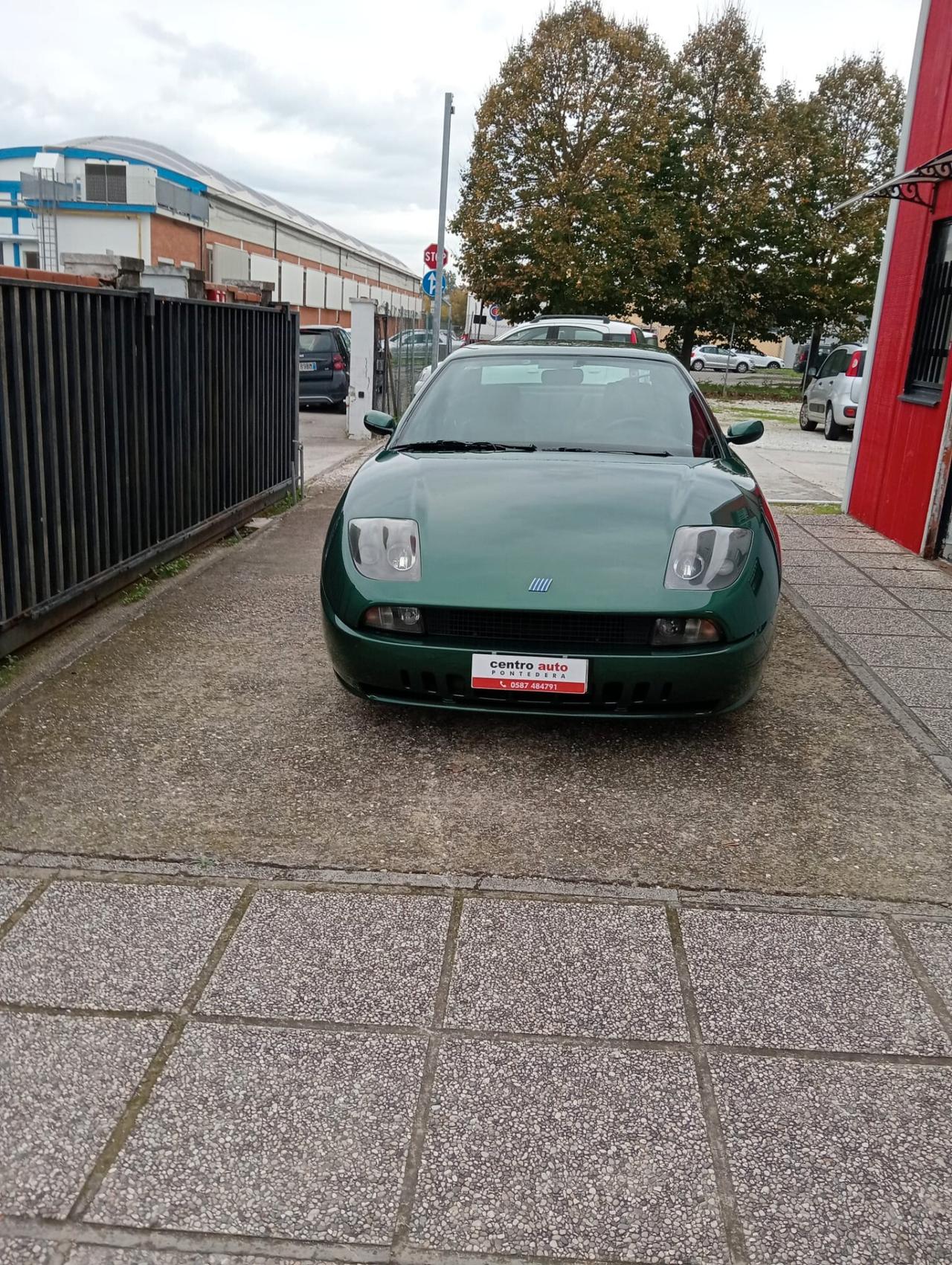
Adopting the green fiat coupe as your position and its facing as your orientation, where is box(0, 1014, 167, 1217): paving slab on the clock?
The paving slab is roughly at 1 o'clock from the green fiat coupe.

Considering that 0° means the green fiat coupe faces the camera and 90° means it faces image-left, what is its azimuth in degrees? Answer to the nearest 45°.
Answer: approximately 0°

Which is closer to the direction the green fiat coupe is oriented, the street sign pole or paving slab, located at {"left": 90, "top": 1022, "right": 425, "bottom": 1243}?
the paving slab

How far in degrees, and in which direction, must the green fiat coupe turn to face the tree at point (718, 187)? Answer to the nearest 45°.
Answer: approximately 180°

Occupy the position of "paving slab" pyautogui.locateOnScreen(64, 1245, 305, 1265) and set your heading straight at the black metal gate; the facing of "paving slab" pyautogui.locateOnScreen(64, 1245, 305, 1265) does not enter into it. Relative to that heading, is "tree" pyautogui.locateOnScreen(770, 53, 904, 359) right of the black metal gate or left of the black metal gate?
right

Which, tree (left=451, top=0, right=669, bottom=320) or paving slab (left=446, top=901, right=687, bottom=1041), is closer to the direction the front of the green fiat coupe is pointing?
the paving slab

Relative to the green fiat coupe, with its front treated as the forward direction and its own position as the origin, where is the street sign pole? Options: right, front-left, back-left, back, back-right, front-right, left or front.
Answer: back

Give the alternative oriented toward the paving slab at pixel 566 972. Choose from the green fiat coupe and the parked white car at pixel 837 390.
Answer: the green fiat coupe

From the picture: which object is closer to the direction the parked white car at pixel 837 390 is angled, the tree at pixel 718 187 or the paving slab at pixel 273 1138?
the tree

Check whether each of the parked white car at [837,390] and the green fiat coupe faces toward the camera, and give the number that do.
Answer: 1

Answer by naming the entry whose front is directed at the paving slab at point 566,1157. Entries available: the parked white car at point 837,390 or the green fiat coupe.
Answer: the green fiat coupe

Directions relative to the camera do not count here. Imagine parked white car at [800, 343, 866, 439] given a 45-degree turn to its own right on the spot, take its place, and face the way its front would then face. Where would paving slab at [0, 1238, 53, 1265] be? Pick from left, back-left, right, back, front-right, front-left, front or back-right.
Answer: back

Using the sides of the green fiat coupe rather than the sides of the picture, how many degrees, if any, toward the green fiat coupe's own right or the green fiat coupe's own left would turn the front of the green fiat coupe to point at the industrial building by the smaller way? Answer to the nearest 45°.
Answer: approximately 135° to the green fiat coupe's own right

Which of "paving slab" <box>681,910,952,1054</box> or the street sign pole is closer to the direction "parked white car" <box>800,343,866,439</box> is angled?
the street sign pole

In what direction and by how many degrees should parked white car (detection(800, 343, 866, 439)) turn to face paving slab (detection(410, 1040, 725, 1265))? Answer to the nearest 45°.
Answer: approximately 135° to its left

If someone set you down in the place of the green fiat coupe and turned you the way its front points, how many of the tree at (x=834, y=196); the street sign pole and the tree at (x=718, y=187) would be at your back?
3

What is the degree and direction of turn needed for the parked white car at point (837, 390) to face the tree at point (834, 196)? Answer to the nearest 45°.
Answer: approximately 45° to its right

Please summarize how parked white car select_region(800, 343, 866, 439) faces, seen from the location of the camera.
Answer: facing away from the viewer and to the left of the viewer
